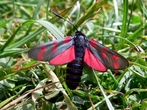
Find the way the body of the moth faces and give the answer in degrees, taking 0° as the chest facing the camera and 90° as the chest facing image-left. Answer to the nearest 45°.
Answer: approximately 180°
